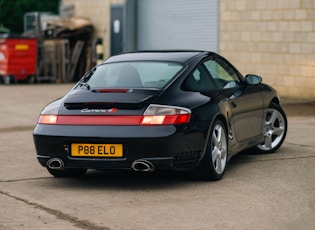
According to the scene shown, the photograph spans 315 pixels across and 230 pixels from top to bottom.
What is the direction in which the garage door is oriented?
toward the camera

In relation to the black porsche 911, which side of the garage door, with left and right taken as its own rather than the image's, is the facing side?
front

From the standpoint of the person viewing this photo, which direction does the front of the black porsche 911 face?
facing away from the viewer and to the right of the viewer

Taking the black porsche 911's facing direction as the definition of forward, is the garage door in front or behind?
in front

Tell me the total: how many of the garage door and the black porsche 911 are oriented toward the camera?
1
